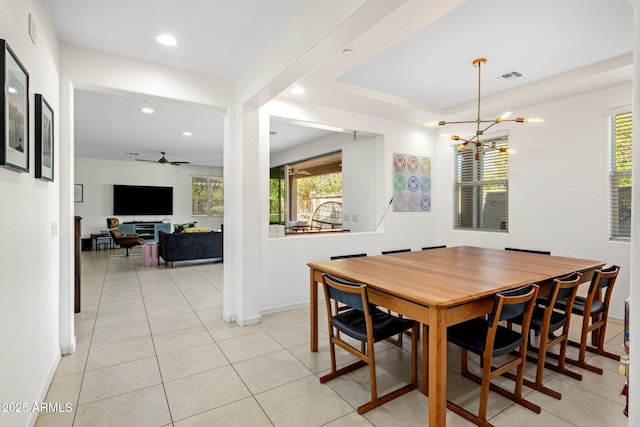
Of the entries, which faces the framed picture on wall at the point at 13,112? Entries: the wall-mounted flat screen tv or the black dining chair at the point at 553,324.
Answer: the wall-mounted flat screen tv

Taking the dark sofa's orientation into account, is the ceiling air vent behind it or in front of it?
behind

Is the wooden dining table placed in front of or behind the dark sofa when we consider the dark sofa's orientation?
behind

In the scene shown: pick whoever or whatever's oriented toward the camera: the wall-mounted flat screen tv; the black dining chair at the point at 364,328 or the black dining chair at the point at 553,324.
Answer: the wall-mounted flat screen tv

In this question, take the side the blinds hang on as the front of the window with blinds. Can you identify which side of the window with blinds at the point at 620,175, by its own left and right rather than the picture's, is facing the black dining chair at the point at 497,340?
front

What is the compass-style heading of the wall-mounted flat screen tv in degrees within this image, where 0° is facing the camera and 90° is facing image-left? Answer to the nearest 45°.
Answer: approximately 0°

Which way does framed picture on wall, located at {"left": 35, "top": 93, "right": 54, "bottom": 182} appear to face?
to the viewer's right

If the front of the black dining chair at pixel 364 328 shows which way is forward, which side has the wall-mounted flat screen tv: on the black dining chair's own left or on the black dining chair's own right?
on the black dining chair's own left

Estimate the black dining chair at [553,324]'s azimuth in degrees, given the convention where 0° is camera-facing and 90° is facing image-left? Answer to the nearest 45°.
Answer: approximately 135°

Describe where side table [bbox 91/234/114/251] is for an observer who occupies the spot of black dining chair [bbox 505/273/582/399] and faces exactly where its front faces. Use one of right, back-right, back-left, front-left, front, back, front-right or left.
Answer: front-left

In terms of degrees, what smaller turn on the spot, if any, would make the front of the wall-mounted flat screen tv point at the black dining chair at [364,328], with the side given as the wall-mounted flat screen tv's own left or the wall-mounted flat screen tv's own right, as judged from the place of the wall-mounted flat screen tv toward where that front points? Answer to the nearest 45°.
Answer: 0° — it already faces it

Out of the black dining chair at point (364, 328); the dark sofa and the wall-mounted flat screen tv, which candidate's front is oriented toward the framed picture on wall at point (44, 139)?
the wall-mounted flat screen tv

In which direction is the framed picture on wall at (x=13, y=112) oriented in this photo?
to the viewer's right

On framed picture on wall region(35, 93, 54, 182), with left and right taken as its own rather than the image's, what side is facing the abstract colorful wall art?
front

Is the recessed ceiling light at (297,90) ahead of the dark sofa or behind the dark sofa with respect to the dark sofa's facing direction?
behind

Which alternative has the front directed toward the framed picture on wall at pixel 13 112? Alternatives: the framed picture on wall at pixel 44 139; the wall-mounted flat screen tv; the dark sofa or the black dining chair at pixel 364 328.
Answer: the wall-mounted flat screen tv

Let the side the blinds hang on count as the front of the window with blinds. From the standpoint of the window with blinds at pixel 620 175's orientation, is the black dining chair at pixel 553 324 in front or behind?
in front
